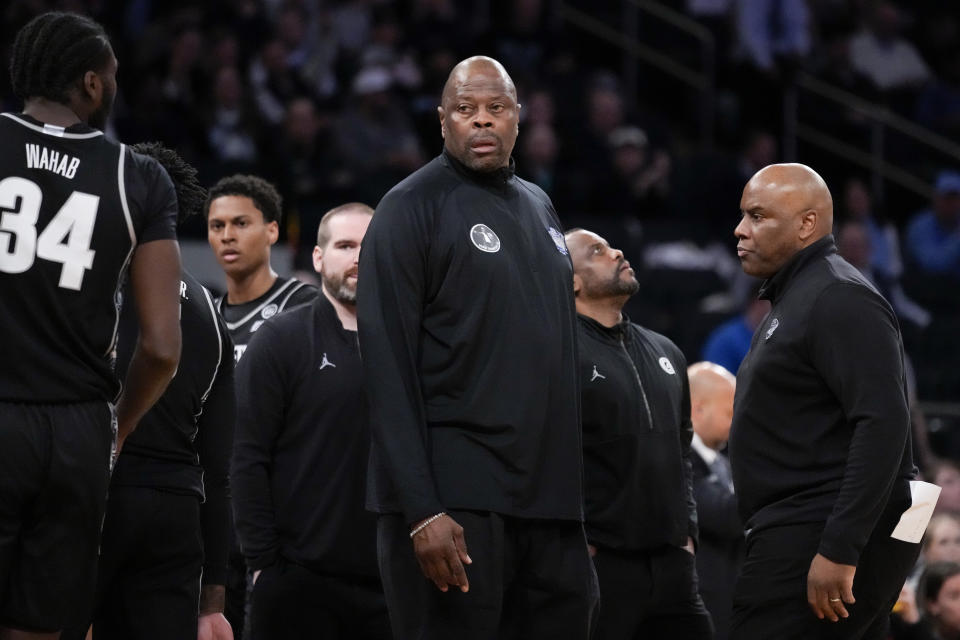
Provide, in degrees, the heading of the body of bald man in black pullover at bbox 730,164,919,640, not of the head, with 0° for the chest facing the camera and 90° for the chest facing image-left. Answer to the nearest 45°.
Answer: approximately 90°

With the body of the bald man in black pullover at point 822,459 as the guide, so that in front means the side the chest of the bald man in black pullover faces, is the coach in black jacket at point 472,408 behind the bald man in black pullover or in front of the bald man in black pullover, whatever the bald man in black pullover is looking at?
in front

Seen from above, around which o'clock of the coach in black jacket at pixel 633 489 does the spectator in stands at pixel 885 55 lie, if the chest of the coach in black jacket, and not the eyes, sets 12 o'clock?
The spectator in stands is roughly at 8 o'clock from the coach in black jacket.

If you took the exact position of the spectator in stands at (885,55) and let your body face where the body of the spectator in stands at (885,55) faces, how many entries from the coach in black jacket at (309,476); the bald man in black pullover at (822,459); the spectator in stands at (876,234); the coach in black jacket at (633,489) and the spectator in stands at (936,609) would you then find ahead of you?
5

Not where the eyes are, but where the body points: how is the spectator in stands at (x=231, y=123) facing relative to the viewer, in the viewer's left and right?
facing the viewer

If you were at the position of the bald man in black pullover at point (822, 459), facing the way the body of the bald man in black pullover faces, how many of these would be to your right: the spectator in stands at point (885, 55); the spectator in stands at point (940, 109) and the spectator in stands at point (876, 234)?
3

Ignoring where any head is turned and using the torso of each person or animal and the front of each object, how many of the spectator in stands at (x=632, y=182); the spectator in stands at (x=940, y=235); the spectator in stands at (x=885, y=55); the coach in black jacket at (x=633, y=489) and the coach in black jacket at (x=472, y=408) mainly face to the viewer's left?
0

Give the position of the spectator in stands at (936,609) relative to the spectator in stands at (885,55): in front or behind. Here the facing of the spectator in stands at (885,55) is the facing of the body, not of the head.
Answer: in front

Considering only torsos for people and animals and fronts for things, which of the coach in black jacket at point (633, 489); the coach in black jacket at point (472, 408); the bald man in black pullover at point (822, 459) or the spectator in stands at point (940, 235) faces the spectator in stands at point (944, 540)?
the spectator in stands at point (940, 235)

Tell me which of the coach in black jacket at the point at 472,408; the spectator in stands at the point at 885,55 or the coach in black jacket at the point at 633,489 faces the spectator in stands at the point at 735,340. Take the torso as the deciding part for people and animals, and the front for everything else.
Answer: the spectator in stands at the point at 885,55

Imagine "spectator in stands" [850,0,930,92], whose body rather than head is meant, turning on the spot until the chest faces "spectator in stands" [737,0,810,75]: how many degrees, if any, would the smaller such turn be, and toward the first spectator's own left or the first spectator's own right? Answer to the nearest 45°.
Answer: approximately 45° to the first spectator's own right

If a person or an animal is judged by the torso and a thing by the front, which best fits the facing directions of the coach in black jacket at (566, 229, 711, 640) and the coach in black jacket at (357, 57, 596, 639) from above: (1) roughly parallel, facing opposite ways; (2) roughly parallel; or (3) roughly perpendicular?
roughly parallel

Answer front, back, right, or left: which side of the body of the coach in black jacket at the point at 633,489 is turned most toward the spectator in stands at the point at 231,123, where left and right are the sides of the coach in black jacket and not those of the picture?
back

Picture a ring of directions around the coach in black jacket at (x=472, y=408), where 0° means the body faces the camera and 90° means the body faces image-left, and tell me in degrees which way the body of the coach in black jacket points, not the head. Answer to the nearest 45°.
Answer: approximately 315°

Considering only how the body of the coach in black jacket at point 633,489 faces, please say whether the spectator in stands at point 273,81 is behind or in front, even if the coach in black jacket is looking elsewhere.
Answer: behind

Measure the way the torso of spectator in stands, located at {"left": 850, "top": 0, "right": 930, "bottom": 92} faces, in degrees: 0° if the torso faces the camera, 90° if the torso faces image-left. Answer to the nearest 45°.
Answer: approximately 0°

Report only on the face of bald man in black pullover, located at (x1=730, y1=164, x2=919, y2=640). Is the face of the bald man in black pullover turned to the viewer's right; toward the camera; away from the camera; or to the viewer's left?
to the viewer's left

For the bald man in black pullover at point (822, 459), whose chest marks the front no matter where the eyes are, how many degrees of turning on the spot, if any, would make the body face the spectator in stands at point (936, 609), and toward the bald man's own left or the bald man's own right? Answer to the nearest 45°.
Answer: approximately 90° to the bald man's own right
